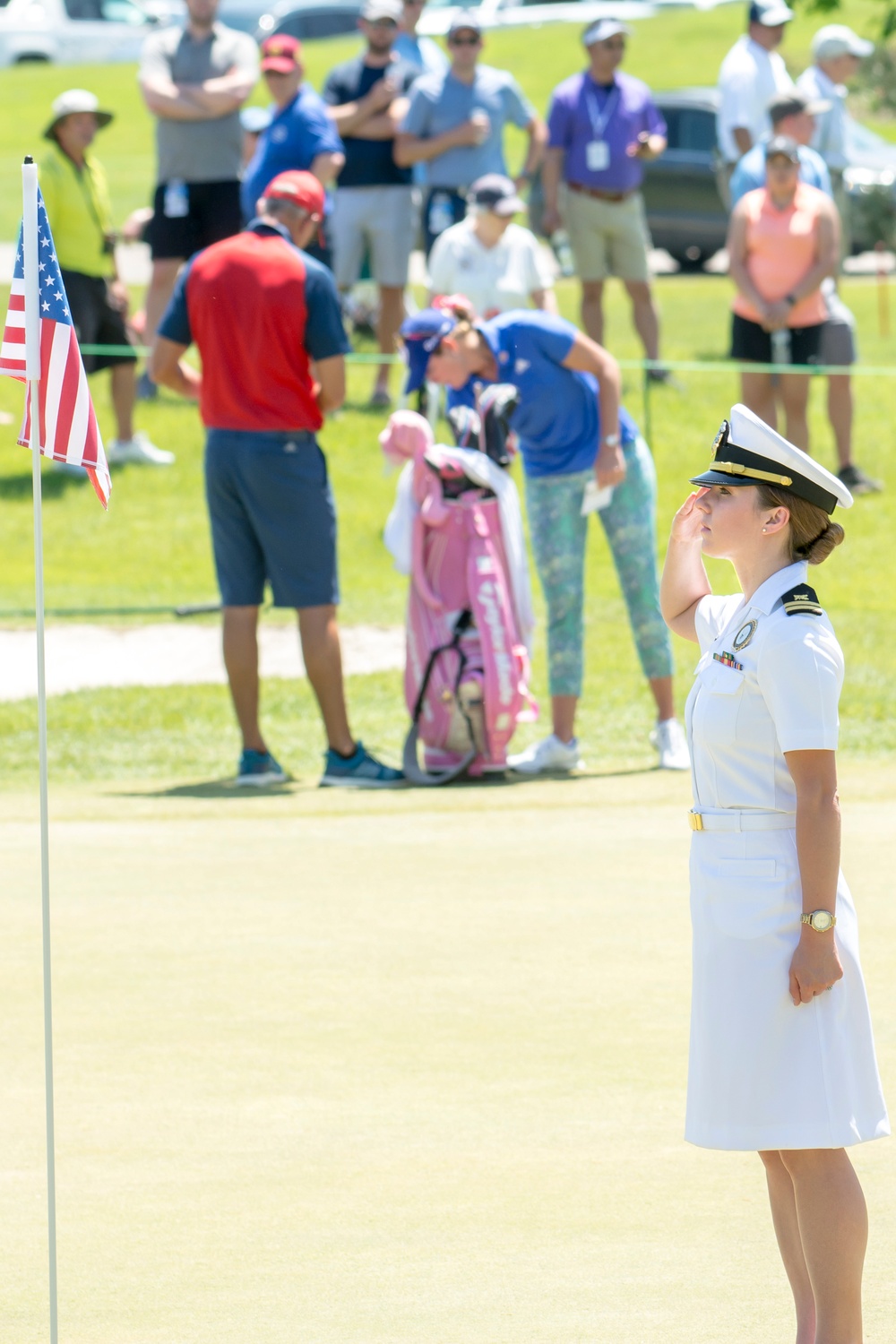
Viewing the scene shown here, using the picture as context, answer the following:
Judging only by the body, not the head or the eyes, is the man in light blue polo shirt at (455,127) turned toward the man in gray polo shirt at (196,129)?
no

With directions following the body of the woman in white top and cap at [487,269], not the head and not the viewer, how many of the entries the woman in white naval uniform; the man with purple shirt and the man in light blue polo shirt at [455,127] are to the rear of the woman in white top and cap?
2

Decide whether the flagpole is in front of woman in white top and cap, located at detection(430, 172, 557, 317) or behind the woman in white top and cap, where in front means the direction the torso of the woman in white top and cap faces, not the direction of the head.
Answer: in front

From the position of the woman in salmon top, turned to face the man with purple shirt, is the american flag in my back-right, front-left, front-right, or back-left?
back-left

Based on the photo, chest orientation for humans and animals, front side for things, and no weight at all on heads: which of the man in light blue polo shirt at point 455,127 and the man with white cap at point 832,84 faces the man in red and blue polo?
the man in light blue polo shirt

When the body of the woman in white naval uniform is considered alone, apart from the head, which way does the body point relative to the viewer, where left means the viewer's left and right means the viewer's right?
facing to the left of the viewer

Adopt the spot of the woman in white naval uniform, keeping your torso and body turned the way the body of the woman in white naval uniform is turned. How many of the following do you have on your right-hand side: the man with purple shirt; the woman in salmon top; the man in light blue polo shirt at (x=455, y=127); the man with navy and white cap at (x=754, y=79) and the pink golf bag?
5

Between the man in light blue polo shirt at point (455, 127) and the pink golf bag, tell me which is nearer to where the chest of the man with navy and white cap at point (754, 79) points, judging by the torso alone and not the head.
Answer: the pink golf bag

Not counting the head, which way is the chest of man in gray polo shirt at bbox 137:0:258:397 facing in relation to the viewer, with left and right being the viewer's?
facing the viewer

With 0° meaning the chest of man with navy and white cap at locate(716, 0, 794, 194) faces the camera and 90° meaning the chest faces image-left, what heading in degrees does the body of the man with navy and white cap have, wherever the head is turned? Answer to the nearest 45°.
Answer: approximately 315°

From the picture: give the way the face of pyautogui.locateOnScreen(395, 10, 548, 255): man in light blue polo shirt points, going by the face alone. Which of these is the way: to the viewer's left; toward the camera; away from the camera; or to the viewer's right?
toward the camera

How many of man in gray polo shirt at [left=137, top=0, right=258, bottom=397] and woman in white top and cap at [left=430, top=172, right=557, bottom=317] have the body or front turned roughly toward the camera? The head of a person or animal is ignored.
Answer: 2

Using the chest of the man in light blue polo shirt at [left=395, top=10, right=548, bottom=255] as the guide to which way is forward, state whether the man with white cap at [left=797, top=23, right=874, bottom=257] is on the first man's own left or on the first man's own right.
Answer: on the first man's own left
